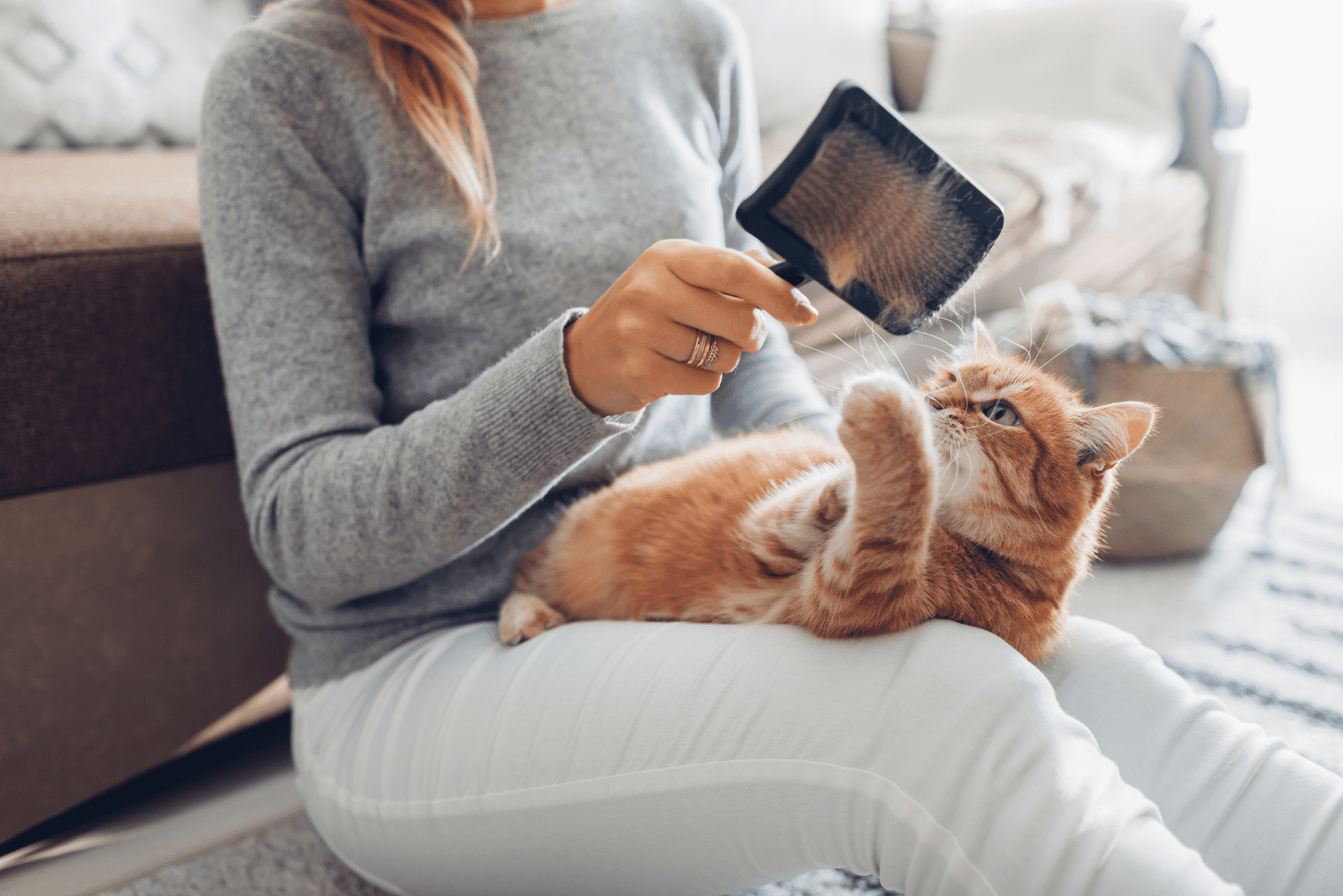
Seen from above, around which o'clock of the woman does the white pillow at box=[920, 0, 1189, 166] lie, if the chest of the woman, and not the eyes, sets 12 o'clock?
The white pillow is roughly at 8 o'clock from the woman.

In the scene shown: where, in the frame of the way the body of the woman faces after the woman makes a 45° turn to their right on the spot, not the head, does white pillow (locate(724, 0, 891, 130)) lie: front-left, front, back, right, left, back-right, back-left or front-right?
back

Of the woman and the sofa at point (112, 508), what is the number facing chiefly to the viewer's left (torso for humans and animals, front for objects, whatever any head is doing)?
0

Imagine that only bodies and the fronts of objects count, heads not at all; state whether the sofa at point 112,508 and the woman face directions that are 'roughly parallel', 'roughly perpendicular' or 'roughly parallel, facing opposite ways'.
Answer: roughly parallel

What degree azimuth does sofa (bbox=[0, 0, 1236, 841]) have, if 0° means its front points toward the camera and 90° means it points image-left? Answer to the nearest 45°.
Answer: approximately 315°

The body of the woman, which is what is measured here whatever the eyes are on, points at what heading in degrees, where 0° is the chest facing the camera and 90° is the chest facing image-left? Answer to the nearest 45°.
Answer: approximately 315°
